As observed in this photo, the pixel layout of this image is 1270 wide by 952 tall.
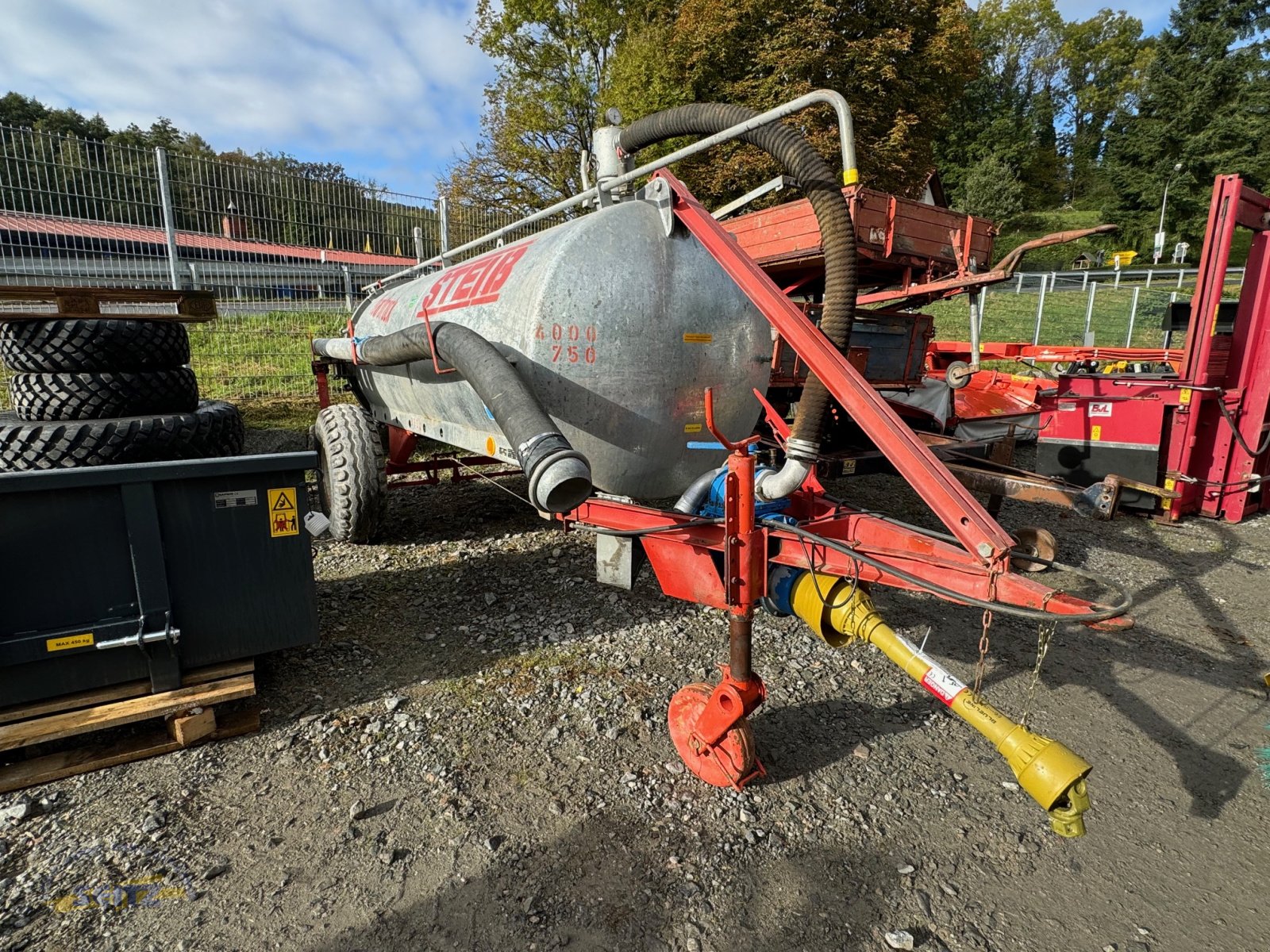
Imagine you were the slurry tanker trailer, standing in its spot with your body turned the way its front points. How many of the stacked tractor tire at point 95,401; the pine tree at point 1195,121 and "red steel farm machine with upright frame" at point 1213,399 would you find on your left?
2

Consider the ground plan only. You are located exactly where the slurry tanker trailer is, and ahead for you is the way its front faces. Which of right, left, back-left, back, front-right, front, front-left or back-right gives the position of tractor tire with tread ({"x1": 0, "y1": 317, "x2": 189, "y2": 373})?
back-right

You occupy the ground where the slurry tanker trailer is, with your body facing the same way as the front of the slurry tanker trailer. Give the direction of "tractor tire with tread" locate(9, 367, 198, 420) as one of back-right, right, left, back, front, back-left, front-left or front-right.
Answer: back-right

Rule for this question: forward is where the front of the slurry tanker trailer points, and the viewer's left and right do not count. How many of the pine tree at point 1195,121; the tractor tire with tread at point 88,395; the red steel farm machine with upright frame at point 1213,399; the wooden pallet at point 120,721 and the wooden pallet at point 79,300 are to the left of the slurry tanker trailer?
2

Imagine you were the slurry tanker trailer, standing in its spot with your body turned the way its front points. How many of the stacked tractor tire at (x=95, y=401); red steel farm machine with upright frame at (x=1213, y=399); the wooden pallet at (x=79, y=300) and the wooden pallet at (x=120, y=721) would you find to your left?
1

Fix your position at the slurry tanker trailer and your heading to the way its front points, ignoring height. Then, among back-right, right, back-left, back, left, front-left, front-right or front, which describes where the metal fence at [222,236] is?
back

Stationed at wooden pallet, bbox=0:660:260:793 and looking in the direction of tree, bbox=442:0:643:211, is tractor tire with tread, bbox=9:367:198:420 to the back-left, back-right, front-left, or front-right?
front-left

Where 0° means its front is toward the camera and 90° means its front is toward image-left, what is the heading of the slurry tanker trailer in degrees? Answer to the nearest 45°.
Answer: approximately 315°

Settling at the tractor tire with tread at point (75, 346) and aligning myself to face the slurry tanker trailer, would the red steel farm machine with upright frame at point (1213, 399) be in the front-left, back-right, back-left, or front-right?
front-left

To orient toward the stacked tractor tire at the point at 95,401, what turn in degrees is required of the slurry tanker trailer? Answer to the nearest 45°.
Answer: approximately 135° to its right

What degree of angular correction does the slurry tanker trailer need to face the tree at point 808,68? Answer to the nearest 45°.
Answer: approximately 135° to its left

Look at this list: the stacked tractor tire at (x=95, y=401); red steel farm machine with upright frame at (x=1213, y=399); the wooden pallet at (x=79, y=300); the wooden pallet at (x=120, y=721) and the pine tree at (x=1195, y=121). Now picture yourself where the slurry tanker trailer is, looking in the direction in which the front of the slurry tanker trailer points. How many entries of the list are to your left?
2

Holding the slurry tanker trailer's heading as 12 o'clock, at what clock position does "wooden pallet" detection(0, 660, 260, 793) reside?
The wooden pallet is roughly at 4 o'clock from the slurry tanker trailer.
